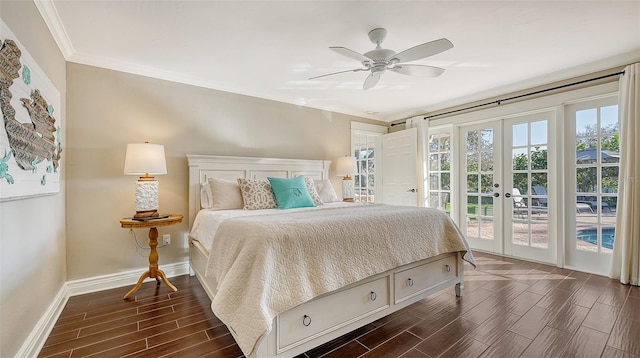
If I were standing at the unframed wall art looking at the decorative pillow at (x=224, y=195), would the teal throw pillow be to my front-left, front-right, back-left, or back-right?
front-right

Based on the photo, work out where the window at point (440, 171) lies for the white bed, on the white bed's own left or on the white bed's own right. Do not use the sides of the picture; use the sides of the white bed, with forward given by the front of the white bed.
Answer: on the white bed's own left

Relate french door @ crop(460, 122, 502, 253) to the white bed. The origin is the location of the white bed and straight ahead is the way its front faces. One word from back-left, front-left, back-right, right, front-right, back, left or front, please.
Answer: left

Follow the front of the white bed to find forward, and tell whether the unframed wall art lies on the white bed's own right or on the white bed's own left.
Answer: on the white bed's own right

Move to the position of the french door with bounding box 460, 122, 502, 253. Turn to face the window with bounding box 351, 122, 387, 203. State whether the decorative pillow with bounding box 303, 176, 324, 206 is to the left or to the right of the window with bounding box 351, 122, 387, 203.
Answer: left

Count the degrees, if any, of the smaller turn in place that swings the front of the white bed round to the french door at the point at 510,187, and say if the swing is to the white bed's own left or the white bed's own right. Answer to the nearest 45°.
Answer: approximately 90° to the white bed's own left

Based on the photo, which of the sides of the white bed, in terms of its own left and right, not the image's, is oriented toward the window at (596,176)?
left

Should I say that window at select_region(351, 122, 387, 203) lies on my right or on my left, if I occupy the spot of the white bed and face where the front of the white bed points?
on my left

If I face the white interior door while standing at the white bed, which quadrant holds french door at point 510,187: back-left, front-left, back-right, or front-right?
front-right

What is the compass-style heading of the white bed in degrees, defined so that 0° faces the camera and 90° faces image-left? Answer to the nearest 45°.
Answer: approximately 315°

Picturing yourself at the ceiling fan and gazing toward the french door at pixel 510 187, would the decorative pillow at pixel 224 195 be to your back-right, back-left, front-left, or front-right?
back-left
